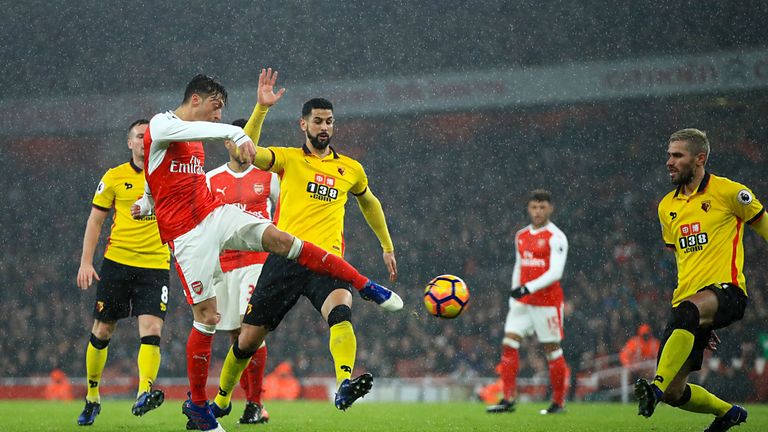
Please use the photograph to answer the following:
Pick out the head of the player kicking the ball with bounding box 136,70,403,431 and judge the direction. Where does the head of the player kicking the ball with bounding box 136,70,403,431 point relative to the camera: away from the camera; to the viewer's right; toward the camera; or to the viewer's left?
to the viewer's right

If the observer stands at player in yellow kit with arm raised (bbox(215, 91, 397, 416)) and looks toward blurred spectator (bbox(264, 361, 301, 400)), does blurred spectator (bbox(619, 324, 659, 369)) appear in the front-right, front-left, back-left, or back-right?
front-right

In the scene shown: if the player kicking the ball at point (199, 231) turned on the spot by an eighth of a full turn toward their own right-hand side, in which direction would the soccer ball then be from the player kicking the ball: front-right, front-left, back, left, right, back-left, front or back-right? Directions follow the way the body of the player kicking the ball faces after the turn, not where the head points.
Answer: left

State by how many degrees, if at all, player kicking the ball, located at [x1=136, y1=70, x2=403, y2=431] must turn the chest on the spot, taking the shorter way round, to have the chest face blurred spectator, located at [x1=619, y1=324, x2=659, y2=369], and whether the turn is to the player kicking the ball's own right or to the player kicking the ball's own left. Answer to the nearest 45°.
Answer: approximately 90° to the player kicking the ball's own left

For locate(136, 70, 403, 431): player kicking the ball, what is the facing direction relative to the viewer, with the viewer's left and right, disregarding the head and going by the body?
facing the viewer and to the right of the viewer

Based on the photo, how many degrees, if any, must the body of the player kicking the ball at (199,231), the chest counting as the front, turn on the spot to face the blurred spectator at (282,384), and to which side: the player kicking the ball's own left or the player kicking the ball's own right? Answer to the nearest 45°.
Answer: approximately 135° to the player kicking the ball's own left

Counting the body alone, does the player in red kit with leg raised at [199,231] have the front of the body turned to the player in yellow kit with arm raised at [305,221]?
no

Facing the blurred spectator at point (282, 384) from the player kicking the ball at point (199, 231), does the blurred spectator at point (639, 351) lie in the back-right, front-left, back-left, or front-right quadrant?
front-right

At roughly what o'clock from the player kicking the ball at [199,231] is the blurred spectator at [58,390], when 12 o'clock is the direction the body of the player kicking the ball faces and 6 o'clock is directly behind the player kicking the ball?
The blurred spectator is roughly at 7 o'clock from the player kicking the ball.

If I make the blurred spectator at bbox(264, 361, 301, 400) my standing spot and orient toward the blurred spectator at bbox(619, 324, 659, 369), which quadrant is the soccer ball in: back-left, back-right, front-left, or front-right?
front-right
